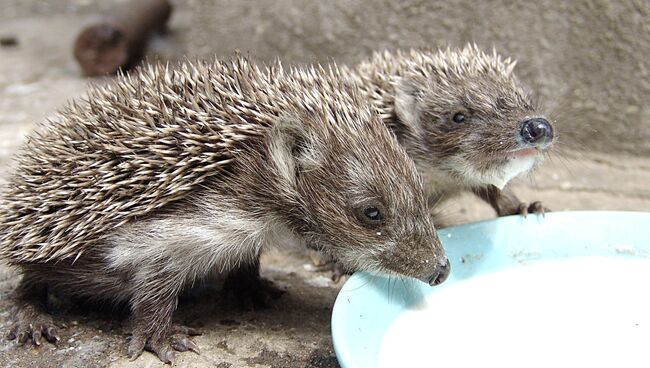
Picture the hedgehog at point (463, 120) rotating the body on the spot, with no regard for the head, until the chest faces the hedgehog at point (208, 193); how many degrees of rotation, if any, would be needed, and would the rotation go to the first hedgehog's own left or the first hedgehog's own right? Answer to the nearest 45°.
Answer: approximately 90° to the first hedgehog's own right

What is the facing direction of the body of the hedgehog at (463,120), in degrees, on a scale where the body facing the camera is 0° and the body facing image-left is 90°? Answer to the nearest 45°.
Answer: approximately 315°
